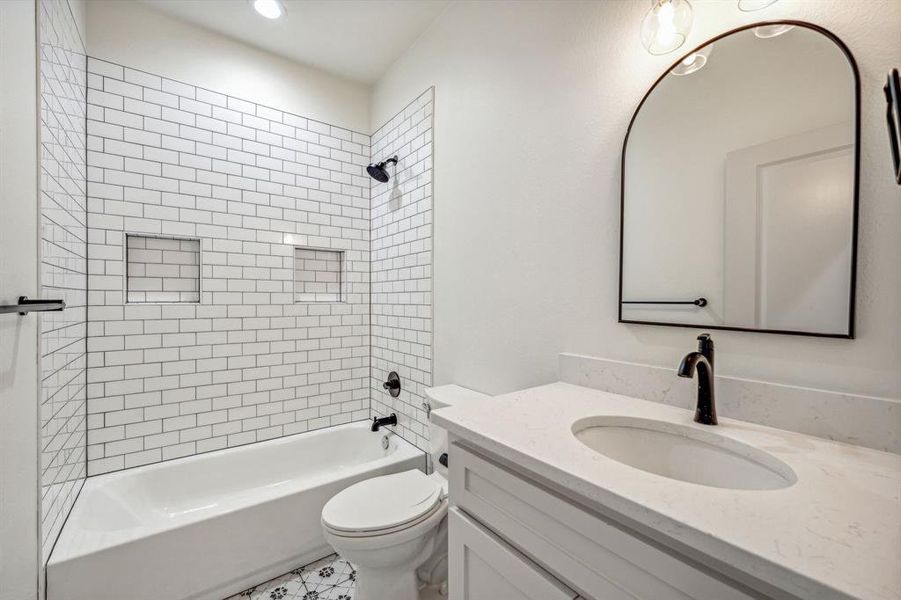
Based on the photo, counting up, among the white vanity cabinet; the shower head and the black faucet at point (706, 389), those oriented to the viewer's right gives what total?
0

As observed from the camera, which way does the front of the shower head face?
facing the viewer and to the left of the viewer

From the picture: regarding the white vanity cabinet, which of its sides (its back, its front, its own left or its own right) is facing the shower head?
right

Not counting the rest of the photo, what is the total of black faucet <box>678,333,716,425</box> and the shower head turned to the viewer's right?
0
